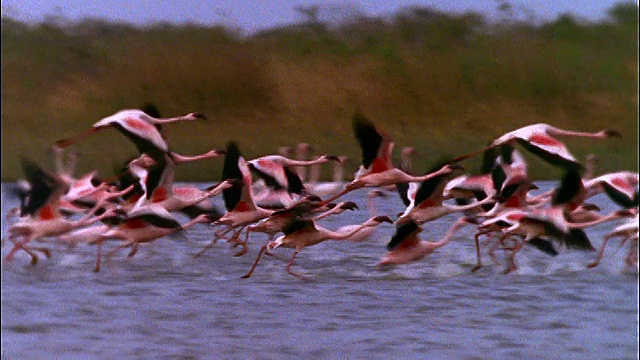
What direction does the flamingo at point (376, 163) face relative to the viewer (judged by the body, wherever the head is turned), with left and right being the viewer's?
facing to the right of the viewer

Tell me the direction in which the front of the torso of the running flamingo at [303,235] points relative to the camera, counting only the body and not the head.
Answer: to the viewer's right

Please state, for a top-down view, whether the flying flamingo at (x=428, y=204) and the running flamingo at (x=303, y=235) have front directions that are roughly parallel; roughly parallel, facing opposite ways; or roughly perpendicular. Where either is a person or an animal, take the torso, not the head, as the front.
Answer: roughly parallel

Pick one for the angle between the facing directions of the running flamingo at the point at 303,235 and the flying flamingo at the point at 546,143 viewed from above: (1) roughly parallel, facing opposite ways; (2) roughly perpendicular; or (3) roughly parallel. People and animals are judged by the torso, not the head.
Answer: roughly parallel

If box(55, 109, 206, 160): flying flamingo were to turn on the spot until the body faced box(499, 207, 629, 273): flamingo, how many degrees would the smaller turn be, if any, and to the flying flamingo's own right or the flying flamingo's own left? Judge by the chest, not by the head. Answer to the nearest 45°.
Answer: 0° — it already faces it

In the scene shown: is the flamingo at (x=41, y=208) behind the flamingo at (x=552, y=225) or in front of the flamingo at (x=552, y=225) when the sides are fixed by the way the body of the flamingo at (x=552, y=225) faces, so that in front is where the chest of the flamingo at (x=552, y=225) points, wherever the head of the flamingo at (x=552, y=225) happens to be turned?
behind

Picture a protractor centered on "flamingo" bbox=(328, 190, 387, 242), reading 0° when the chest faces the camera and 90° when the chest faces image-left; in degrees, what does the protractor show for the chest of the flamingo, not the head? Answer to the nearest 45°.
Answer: approximately 270°

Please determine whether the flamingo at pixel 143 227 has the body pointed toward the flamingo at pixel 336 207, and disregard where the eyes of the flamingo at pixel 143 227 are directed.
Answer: yes

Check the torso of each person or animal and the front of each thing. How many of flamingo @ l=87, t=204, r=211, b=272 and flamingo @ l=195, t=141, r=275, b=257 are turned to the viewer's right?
2

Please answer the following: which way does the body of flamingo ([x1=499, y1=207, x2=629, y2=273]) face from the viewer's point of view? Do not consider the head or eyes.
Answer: to the viewer's right

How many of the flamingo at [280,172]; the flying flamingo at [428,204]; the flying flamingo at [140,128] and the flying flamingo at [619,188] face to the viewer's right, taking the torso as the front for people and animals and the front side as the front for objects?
4

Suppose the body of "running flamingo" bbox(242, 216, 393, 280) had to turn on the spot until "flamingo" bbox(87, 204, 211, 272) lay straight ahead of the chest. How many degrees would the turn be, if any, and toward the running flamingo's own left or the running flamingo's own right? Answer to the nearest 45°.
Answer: approximately 180°

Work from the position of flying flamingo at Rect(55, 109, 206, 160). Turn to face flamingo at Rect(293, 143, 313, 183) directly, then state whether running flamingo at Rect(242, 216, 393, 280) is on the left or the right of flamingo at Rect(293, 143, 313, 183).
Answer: right

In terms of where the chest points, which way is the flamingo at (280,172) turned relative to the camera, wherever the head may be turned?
to the viewer's right

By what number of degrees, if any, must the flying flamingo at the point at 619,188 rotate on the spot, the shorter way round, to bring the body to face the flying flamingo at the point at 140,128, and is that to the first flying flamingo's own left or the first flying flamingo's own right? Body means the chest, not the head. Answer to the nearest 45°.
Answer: approximately 135° to the first flying flamingo's own right

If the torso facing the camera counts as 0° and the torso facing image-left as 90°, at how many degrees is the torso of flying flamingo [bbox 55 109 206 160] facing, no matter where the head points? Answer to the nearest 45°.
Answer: approximately 270°

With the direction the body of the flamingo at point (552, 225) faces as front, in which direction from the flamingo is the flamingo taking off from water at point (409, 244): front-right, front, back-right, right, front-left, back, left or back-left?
back
